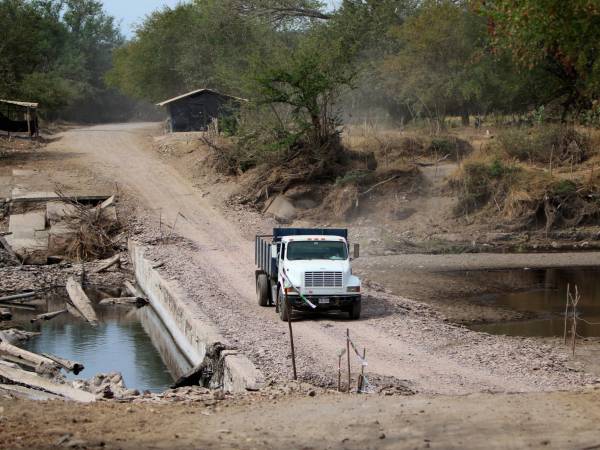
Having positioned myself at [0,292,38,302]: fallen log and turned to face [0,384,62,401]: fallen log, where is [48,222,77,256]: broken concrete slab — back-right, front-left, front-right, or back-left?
back-left

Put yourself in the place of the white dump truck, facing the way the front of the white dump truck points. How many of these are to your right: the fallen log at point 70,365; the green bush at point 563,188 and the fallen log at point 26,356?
2

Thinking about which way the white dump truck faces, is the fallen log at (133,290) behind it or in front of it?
behind

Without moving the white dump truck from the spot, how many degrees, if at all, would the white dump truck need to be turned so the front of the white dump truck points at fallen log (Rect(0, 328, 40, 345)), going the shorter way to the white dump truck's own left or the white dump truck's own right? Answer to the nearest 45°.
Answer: approximately 90° to the white dump truck's own right

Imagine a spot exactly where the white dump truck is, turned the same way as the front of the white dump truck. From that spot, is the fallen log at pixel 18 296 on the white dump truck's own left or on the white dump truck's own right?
on the white dump truck's own right

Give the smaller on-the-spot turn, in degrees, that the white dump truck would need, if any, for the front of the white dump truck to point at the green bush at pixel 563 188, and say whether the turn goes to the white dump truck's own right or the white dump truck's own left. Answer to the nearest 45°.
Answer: approximately 135° to the white dump truck's own left

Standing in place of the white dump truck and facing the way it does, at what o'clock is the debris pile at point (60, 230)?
The debris pile is roughly at 5 o'clock from the white dump truck.

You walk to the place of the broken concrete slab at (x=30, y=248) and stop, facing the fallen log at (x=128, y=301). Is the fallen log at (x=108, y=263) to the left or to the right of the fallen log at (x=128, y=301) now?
left

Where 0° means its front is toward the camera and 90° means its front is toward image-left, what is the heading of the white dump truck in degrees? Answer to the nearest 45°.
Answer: approximately 0°

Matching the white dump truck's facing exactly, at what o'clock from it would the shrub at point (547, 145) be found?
The shrub is roughly at 7 o'clock from the white dump truck.

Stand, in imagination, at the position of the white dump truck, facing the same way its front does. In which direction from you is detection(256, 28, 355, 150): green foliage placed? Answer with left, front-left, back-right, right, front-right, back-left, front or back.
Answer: back

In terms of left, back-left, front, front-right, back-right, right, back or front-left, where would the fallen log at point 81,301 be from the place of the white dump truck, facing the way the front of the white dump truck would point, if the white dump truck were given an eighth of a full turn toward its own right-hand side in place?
right

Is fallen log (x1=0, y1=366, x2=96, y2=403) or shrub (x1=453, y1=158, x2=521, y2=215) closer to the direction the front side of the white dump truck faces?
the fallen log

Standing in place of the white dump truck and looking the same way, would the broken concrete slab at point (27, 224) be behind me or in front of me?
behind

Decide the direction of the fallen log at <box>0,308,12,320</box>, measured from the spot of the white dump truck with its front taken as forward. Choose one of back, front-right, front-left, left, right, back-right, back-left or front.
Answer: back-right

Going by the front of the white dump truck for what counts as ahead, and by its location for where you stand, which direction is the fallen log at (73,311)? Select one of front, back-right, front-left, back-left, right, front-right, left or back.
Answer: back-right
